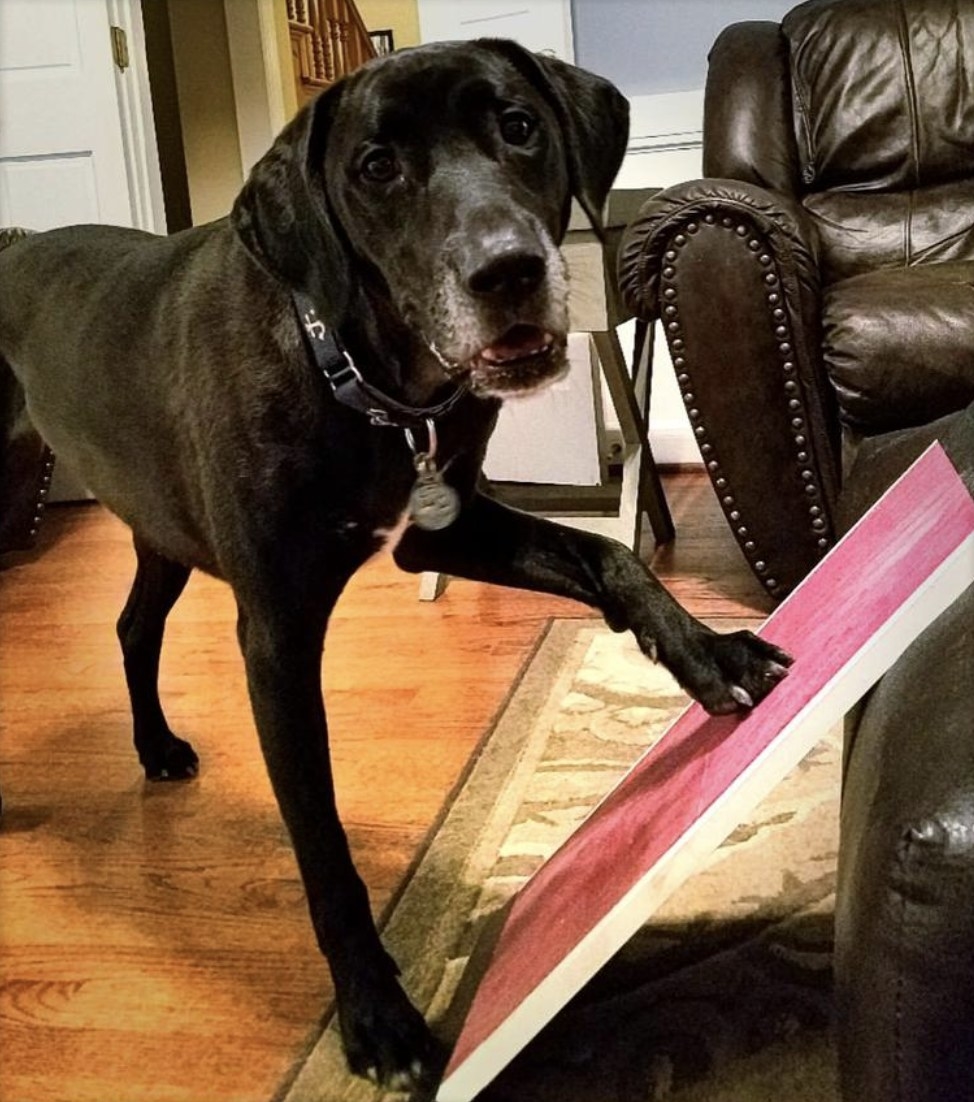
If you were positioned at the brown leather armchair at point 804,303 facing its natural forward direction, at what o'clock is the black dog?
The black dog is roughly at 2 o'clock from the brown leather armchair.

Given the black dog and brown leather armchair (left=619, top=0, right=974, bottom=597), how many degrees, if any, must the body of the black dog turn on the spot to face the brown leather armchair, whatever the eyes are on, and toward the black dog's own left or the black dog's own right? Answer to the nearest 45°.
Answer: approximately 90° to the black dog's own left

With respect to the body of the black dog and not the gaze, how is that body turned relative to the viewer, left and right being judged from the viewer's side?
facing the viewer and to the right of the viewer

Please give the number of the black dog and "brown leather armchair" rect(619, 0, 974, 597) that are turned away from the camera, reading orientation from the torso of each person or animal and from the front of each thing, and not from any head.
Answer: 0

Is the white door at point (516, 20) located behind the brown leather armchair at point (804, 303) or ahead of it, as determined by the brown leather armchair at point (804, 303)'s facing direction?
behind

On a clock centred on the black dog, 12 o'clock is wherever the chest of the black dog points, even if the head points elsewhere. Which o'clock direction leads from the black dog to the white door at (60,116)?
The white door is roughly at 7 o'clock from the black dog.

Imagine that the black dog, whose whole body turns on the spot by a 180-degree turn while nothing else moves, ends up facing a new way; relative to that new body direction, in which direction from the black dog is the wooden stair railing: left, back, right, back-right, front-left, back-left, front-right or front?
front-right

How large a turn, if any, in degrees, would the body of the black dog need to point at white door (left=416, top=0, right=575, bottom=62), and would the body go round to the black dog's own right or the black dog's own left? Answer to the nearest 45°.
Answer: approximately 135° to the black dog's own left

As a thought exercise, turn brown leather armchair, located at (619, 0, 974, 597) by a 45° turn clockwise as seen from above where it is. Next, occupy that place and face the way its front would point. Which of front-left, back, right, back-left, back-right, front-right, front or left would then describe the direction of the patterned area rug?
front
